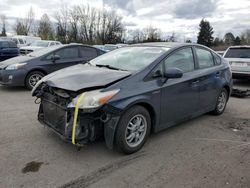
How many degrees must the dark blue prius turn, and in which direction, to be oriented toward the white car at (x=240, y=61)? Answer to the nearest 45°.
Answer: approximately 180°

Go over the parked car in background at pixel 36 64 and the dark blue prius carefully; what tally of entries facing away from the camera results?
0

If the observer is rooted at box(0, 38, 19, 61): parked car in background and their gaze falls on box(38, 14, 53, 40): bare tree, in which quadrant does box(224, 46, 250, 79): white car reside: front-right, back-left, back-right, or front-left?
back-right

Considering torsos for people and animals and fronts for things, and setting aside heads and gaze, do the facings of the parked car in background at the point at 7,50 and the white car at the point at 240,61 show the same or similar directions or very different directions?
very different directions

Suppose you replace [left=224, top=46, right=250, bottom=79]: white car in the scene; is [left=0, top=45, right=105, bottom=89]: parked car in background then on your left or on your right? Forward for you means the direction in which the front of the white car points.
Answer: on your left

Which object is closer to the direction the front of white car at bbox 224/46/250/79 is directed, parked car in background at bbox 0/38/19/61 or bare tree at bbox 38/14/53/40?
the bare tree

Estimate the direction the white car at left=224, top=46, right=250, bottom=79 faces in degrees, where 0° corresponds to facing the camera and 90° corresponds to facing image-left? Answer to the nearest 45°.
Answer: approximately 180°

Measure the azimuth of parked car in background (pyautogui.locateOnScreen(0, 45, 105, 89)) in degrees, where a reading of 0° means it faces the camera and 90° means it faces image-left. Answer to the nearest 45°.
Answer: approximately 45°

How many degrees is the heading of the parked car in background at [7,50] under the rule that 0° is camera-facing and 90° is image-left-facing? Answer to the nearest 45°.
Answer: approximately 45°

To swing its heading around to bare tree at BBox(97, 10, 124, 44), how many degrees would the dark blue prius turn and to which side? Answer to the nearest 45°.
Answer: approximately 135° to its right

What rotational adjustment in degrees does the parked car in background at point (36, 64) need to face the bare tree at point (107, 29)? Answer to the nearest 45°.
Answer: approximately 135° to its right

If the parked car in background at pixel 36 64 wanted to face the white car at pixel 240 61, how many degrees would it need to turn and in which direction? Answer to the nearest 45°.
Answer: approximately 135° to its left
